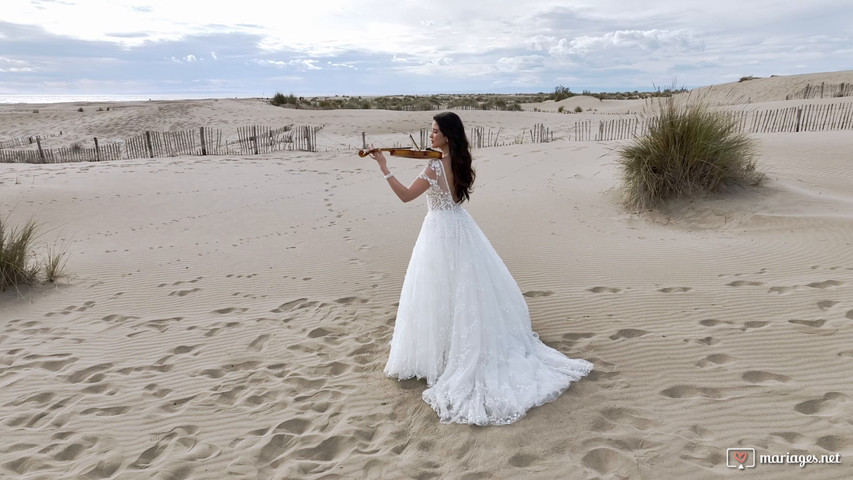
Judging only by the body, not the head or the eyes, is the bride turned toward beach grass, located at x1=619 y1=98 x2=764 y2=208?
no

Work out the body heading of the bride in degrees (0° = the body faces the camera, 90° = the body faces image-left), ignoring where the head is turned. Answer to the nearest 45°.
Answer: approximately 135°

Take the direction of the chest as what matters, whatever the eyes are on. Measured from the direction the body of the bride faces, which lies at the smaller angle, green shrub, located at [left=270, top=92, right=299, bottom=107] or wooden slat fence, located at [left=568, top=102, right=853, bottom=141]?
the green shrub

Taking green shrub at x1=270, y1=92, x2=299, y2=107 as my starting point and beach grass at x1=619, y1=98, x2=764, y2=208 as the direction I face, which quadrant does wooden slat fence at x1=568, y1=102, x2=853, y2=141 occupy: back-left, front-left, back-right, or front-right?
front-left

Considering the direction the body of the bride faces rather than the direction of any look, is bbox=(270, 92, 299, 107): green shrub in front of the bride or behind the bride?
in front

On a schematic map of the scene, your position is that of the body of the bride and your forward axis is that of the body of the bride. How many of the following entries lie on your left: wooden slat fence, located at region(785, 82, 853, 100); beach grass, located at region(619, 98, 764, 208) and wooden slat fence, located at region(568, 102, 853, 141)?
0

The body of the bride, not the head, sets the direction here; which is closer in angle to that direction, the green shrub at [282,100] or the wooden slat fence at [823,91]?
the green shrub

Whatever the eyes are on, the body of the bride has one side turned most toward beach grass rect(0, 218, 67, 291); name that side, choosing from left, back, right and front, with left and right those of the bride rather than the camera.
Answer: front

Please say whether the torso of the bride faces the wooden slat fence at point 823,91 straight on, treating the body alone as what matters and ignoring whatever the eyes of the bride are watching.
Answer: no

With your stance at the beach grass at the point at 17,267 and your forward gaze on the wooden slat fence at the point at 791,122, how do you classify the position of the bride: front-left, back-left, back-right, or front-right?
front-right

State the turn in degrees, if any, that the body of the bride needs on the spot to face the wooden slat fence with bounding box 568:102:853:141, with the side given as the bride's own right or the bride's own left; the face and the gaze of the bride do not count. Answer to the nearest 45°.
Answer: approximately 90° to the bride's own right

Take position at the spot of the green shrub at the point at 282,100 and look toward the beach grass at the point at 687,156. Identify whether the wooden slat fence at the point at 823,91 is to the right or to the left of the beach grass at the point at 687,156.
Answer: left
